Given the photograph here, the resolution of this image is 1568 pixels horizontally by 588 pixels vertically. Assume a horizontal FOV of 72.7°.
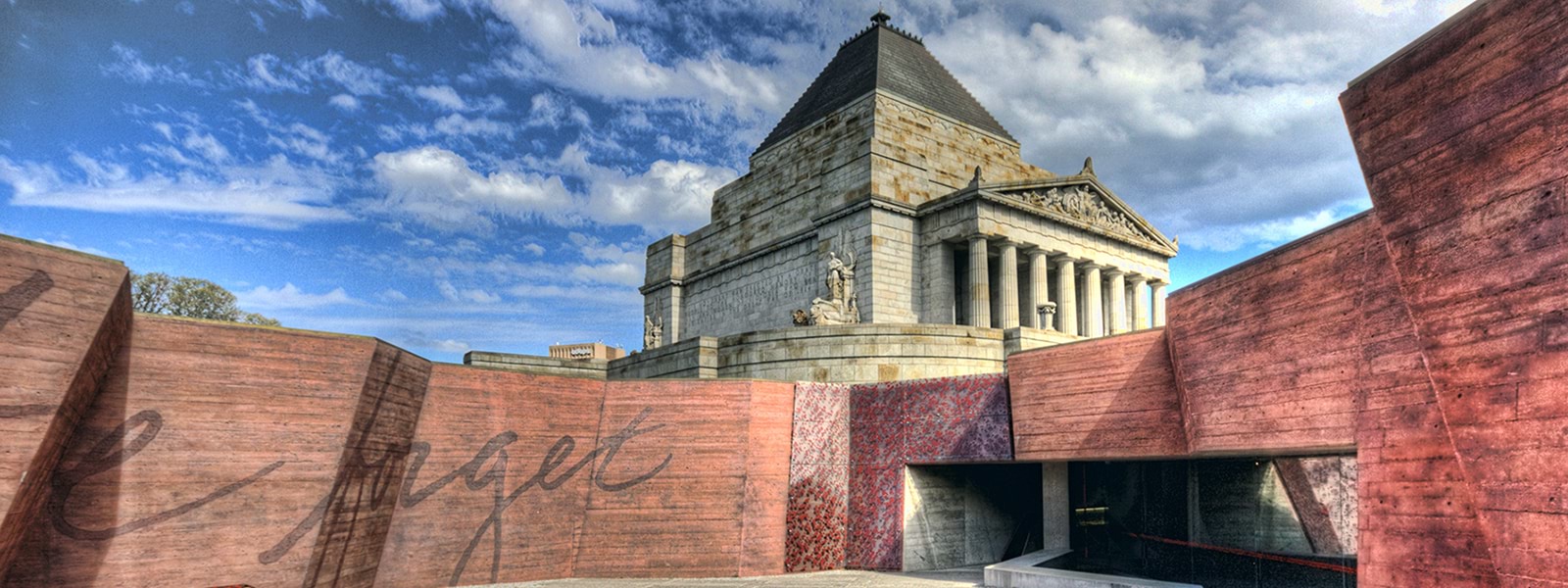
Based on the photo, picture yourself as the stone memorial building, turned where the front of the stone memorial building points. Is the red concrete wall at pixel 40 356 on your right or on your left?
on your right

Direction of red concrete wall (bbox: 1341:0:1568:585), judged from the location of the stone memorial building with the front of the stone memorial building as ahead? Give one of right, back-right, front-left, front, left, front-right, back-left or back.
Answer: front-right

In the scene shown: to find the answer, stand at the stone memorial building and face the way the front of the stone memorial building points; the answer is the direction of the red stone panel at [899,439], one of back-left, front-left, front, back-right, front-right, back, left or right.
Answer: front-right

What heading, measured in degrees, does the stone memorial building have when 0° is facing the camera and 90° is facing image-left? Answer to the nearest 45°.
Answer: approximately 315°

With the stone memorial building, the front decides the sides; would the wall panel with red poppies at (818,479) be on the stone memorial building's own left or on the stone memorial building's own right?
on the stone memorial building's own right

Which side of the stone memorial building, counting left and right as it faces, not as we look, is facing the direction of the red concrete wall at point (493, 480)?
right

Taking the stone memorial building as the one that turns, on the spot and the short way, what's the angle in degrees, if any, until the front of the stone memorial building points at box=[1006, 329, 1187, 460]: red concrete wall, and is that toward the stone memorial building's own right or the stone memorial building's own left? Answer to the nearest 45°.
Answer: approximately 45° to the stone memorial building's own right

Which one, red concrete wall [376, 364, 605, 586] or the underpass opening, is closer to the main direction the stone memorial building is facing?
the underpass opening

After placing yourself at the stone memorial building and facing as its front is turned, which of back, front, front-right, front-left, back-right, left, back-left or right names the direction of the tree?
back-right

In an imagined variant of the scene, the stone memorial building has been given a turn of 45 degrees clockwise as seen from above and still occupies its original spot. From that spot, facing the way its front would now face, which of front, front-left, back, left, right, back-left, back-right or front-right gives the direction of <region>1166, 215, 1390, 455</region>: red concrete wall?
front

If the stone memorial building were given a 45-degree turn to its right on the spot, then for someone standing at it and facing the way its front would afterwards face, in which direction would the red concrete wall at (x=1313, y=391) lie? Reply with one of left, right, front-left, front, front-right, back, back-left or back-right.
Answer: front

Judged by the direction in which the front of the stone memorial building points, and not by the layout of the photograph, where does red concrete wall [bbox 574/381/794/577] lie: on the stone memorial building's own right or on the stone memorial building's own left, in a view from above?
on the stone memorial building's own right
